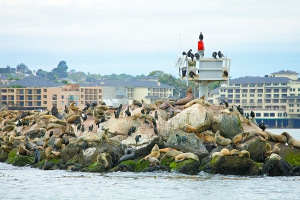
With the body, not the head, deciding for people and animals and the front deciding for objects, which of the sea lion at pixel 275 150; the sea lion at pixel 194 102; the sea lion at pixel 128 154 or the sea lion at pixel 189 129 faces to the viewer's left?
the sea lion at pixel 189 129

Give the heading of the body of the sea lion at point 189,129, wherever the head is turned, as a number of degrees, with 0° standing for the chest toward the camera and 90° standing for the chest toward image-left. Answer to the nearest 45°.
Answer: approximately 90°

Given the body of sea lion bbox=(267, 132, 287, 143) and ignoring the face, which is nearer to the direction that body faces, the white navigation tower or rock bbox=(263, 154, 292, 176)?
the white navigation tower

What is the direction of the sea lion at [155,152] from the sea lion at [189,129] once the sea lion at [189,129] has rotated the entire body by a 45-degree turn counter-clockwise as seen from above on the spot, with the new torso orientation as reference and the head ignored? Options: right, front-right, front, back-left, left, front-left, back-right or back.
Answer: front

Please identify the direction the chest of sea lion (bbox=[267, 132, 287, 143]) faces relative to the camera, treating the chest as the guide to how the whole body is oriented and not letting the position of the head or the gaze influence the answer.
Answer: to the viewer's left

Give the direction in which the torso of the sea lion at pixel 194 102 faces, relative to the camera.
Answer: to the viewer's right
